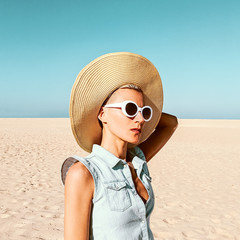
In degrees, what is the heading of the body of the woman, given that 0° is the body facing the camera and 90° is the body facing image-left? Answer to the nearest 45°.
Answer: approximately 315°
